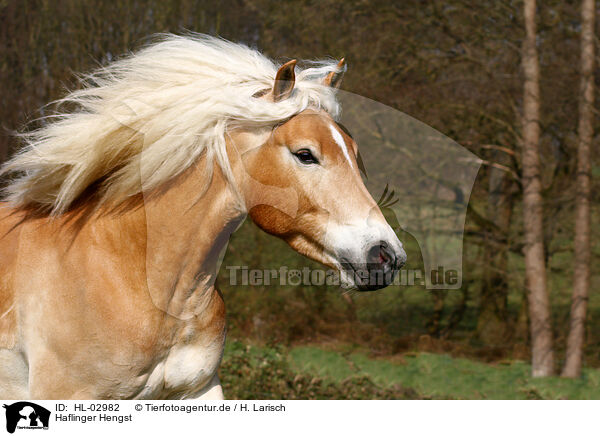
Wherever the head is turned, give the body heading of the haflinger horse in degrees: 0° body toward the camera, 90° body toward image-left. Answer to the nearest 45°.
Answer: approximately 315°

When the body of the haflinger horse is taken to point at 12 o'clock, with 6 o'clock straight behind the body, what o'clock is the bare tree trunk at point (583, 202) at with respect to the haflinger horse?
The bare tree trunk is roughly at 9 o'clock from the haflinger horse.
